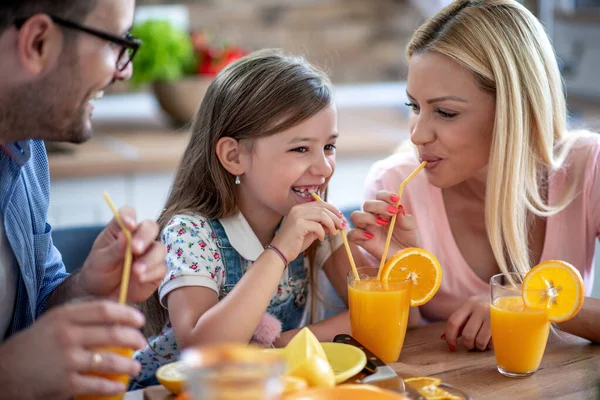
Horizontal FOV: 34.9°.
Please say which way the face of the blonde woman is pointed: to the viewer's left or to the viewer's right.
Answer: to the viewer's left

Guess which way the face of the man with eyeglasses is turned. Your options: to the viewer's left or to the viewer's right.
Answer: to the viewer's right

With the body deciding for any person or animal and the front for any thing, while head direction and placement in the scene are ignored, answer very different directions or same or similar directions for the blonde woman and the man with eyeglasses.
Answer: very different directions

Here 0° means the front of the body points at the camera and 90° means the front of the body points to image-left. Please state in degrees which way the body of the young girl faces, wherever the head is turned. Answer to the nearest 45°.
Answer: approximately 315°

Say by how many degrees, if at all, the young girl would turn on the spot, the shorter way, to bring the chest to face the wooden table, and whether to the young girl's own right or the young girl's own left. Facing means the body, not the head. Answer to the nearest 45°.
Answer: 0° — they already face it

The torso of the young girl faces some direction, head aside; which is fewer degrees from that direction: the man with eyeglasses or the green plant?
the man with eyeglasses

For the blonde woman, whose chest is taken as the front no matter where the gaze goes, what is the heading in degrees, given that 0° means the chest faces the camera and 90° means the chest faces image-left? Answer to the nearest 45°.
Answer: approximately 45°

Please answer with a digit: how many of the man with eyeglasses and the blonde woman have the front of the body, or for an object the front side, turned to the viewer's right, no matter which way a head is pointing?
1
